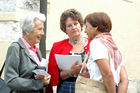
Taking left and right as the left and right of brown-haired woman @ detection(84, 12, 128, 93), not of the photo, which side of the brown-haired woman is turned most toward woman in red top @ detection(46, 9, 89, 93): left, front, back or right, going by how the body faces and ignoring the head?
front

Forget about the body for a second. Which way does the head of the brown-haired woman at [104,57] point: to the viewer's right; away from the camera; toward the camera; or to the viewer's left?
to the viewer's left

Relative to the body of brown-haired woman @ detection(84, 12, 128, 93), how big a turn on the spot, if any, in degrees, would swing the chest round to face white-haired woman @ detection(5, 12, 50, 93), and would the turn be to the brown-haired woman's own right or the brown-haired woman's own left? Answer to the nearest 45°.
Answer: approximately 45° to the brown-haired woman's own left

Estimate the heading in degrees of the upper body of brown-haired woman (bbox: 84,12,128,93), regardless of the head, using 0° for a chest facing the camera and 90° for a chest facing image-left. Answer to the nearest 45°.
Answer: approximately 135°

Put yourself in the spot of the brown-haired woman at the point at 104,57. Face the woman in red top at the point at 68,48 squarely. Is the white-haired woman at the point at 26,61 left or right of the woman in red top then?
left

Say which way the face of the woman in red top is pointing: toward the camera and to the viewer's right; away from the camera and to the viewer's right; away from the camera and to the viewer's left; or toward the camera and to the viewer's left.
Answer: toward the camera and to the viewer's right
